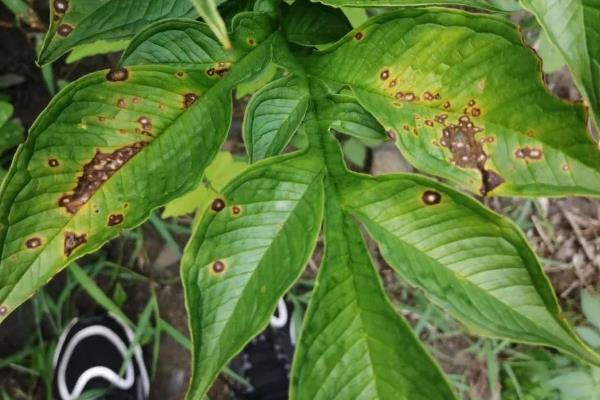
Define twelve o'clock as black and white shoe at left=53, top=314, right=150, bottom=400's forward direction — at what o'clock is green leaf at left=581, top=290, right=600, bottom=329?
The green leaf is roughly at 4 o'clock from the black and white shoe.

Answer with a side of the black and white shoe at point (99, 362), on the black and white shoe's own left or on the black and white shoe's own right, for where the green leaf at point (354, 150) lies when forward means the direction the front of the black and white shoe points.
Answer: on the black and white shoe's own right

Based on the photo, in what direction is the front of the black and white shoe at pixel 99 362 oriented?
away from the camera
